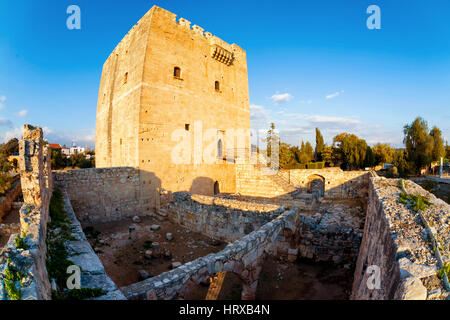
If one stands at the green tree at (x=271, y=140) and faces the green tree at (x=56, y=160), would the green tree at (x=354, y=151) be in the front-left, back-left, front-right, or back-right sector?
back-left

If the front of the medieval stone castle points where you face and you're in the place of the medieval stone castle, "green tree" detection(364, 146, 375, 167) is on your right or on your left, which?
on your left

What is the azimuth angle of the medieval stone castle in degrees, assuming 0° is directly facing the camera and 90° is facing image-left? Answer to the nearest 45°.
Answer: approximately 315°

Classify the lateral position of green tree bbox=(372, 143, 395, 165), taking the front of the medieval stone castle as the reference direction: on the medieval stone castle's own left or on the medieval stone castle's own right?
on the medieval stone castle's own left

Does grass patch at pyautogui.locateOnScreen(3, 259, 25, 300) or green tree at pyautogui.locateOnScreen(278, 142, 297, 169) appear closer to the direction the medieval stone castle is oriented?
the grass patch

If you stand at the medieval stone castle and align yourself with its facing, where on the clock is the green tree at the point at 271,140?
The green tree is roughly at 8 o'clock from the medieval stone castle.

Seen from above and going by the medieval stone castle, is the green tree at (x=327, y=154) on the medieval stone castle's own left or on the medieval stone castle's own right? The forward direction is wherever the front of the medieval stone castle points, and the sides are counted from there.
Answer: on the medieval stone castle's own left

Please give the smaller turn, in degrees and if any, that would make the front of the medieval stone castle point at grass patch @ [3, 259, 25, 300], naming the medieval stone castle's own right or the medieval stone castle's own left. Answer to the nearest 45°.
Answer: approximately 45° to the medieval stone castle's own right

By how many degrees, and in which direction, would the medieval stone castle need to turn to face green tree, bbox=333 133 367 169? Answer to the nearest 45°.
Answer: approximately 90° to its left
